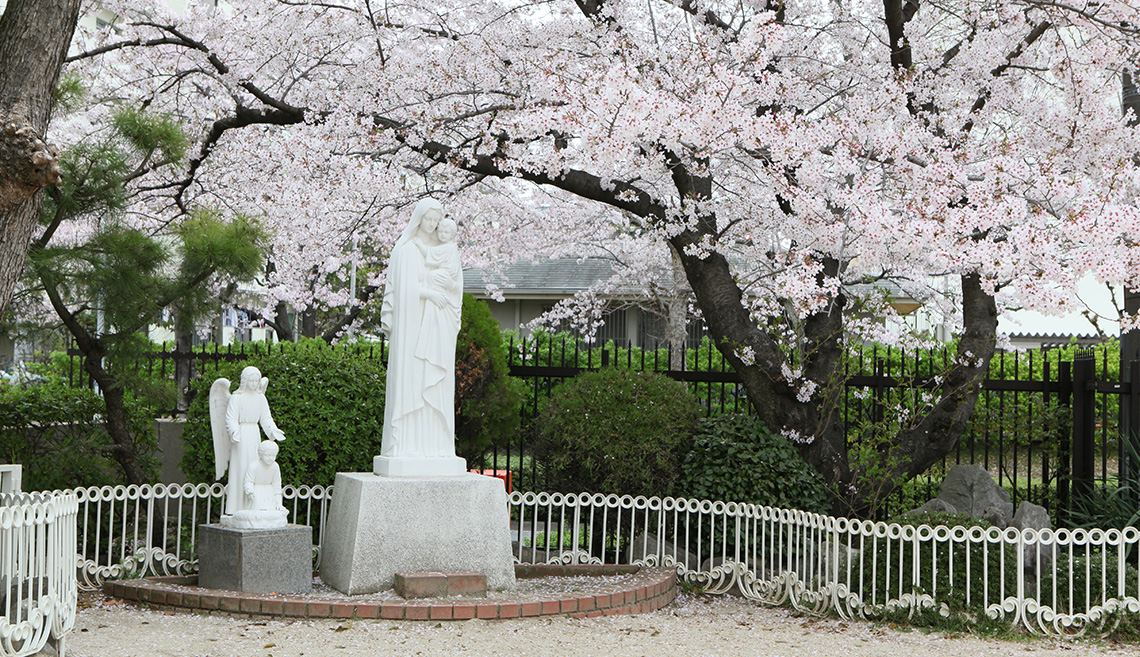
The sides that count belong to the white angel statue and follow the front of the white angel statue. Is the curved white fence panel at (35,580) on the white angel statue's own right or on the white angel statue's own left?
on the white angel statue's own right

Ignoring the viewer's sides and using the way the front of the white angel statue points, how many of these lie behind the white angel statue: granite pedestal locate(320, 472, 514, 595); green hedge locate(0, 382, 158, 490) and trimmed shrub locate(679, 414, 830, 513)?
1

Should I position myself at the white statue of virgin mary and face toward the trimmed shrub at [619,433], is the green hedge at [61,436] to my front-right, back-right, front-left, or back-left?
back-left

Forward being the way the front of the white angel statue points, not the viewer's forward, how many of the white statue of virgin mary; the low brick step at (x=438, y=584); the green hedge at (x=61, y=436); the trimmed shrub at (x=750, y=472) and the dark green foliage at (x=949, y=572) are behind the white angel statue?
1

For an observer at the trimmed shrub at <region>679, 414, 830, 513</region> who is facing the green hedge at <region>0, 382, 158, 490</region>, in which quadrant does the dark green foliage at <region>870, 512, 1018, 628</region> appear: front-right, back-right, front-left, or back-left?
back-left

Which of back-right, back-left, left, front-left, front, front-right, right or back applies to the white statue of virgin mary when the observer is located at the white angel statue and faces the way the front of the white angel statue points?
front-left

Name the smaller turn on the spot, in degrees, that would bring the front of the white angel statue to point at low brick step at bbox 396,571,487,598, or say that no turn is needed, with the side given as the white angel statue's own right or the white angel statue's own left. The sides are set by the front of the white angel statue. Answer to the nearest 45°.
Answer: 0° — it already faces it

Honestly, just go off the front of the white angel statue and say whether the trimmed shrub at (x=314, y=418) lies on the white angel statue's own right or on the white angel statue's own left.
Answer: on the white angel statue's own left

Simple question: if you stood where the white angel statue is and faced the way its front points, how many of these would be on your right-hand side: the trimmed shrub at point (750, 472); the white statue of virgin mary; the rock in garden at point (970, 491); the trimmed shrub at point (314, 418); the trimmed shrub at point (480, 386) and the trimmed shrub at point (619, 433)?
0

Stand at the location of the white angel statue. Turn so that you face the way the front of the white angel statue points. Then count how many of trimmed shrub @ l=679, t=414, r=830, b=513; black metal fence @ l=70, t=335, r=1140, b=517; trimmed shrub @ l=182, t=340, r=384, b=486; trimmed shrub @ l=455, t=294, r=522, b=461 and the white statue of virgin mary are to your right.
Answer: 0

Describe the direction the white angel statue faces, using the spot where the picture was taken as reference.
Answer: facing the viewer and to the right of the viewer

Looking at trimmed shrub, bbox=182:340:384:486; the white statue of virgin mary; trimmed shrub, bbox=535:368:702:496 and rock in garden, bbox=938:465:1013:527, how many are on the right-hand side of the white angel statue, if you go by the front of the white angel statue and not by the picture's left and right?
0

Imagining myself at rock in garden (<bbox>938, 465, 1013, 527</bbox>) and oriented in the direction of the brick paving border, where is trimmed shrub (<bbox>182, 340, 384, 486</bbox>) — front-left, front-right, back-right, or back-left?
front-right

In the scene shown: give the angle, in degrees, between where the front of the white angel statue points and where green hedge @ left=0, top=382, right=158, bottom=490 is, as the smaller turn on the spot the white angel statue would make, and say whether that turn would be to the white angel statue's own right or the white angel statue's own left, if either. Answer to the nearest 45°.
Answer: approximately 180°

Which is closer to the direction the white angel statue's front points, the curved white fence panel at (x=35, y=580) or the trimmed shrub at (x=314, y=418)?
the curved white fence panel

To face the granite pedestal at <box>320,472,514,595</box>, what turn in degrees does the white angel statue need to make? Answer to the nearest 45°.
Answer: approximately 45° to its left
